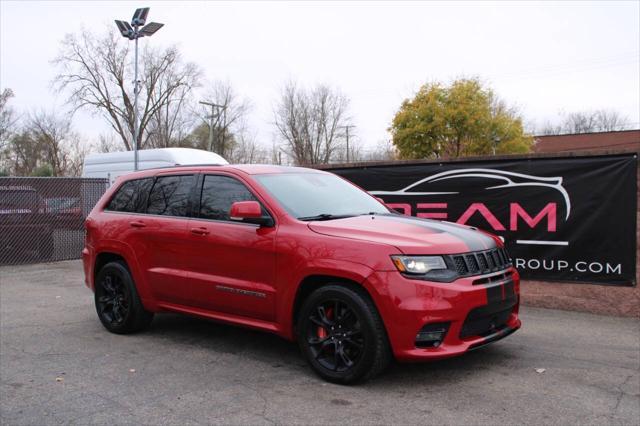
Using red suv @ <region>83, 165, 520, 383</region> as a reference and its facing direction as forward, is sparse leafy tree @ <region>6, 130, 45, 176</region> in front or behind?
behind

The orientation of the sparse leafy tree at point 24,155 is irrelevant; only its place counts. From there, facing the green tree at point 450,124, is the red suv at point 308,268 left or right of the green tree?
right

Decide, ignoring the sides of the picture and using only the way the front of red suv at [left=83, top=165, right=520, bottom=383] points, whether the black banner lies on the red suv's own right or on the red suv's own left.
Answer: on the red suv's own left

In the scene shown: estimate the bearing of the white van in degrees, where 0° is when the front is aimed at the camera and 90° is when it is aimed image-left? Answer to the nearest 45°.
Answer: approximately 270°

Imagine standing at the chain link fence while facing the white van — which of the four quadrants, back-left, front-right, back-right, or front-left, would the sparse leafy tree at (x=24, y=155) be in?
front-left

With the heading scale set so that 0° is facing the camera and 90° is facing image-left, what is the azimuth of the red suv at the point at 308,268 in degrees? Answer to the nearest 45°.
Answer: approximately 315°

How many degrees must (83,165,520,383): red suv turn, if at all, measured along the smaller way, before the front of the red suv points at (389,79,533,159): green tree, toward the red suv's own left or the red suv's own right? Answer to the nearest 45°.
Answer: approximately 135° to the red suv's own left

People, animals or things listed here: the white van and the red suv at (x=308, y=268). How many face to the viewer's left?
0

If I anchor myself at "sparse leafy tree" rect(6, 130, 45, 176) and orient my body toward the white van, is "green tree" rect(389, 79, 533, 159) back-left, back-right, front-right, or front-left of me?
front-left

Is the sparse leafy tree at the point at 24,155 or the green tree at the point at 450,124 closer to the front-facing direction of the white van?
the green tree
